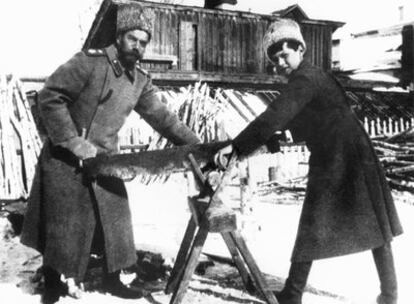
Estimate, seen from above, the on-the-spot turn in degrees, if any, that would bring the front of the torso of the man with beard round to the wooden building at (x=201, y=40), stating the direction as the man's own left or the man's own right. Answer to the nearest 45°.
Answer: approximately 135° to the man's own left

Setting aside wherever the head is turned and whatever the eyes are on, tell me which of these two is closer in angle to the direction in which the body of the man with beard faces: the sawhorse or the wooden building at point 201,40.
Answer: the sawhorse

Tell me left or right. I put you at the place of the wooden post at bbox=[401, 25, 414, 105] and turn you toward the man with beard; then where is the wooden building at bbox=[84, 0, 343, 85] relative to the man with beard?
right

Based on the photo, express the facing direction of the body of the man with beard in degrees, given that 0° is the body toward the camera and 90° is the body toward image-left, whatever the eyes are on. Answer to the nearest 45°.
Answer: approximately 315°

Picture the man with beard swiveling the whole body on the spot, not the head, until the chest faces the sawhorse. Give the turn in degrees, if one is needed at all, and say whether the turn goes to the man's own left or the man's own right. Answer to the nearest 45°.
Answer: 0° — they already face it

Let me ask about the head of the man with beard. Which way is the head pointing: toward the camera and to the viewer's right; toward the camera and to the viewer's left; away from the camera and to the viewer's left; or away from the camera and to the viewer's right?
toward the camera and to the viewer's right

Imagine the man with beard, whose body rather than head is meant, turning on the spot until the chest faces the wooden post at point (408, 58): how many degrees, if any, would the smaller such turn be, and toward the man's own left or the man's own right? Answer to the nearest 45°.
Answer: approximately 90° to the man's own left
